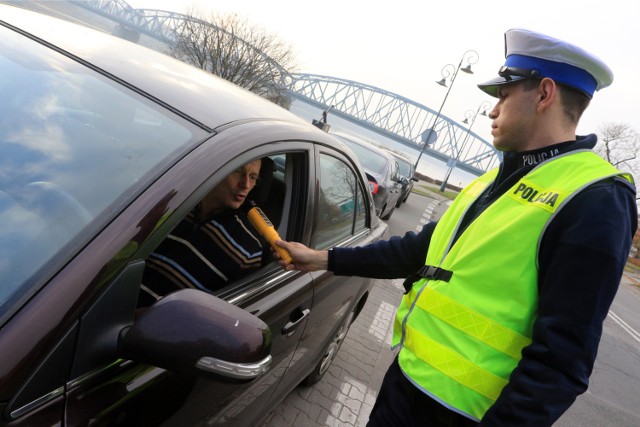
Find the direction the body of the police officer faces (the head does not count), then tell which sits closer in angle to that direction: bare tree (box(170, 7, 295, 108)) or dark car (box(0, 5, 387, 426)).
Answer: the dark car

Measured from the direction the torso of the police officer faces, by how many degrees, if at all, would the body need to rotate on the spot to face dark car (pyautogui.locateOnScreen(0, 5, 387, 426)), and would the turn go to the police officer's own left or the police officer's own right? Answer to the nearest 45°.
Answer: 0° — they already face it

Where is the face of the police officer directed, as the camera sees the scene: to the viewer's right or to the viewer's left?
to the viewer's left

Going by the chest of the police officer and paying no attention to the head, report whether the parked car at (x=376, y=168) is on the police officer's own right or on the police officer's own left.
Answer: on the police officer's own right

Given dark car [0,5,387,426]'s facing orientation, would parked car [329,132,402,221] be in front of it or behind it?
behind

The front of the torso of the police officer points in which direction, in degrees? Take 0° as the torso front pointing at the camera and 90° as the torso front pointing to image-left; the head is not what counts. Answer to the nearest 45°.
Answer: approximately 45°

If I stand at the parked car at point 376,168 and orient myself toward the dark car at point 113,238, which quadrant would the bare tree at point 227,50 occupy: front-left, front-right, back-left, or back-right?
back-right
